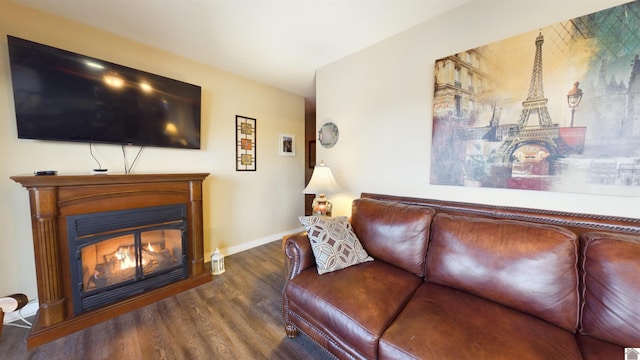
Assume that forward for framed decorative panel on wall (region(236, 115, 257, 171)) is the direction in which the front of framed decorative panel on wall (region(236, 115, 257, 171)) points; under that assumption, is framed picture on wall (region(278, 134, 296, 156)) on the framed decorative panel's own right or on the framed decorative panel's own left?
on the framed decorative panel's own left

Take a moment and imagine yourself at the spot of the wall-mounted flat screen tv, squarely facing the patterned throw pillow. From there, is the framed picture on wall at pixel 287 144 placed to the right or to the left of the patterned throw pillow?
left

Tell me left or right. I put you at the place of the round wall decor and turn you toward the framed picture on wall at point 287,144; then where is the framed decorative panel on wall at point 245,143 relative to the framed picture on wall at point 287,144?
left

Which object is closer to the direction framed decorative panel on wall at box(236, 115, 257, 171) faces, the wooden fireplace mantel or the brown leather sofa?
the brown leather sofa

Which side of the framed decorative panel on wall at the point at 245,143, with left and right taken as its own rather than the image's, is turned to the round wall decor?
front

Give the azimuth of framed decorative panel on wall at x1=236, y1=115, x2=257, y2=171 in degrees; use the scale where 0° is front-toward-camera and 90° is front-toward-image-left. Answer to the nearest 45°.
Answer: approximately 315°

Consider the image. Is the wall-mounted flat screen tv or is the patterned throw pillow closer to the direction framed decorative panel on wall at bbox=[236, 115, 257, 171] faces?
the patterned throw pillow

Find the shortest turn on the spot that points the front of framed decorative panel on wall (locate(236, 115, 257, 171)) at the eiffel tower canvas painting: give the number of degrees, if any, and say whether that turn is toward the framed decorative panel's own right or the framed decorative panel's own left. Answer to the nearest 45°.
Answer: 0° — it already faces it

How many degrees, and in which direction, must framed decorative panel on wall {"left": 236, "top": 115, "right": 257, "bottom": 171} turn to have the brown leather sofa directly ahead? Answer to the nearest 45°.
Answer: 0° — it already faces it

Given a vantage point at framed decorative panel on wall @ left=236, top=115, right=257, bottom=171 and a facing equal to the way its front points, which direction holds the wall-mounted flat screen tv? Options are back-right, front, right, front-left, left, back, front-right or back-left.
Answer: right

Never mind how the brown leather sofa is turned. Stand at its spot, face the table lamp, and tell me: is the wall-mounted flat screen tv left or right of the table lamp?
left

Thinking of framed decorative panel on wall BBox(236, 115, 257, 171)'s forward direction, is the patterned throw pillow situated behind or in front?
in front
